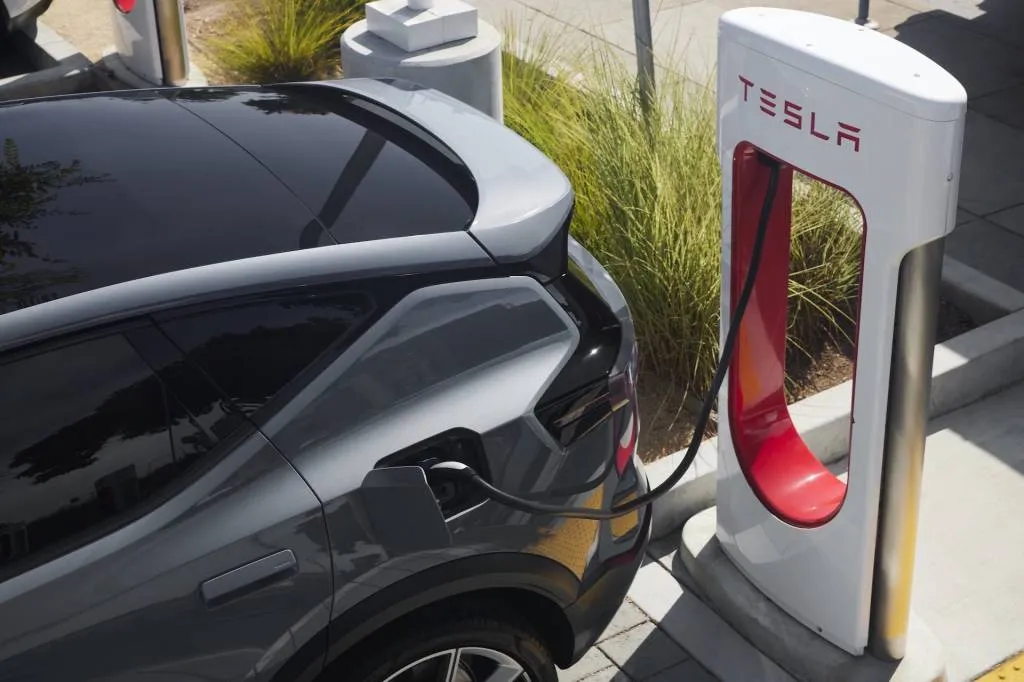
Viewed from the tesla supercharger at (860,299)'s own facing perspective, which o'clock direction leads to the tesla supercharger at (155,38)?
the tesla supercharger at (155,38) is roughly at 3 o'clock from the tesla supercharger at (860,299).

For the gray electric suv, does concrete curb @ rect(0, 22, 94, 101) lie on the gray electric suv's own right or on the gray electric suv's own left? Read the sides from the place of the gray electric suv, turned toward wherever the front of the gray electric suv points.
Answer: on the gray electric suv's own right

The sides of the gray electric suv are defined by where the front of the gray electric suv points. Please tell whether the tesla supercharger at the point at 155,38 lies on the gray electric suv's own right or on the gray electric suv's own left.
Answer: on the gray electric suv's own right

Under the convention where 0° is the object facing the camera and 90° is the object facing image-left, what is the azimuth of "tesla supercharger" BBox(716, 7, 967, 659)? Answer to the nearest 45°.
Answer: approximately 45°

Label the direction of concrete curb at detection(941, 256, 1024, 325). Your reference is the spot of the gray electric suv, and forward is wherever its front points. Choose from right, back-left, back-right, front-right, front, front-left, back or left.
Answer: back

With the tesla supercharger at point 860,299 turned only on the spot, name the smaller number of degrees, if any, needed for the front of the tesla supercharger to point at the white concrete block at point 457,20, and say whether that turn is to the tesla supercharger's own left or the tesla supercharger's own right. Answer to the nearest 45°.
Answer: approximately 90° to the tesla supercharger's own right

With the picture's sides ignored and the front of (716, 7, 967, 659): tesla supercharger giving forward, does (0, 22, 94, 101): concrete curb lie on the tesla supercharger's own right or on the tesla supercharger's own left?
on the tesla supercharger's own right
